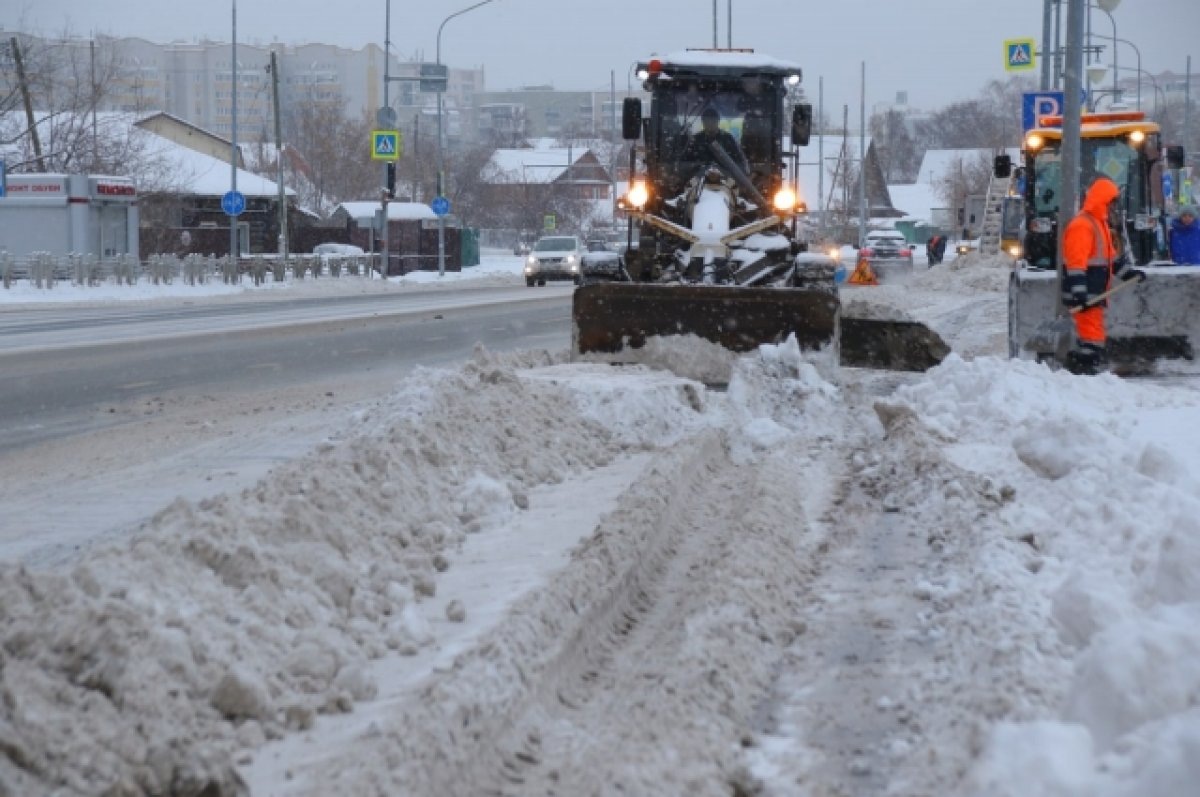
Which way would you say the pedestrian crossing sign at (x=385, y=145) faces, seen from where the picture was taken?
facing the viewer

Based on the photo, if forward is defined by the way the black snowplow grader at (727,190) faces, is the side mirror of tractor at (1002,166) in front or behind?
behind

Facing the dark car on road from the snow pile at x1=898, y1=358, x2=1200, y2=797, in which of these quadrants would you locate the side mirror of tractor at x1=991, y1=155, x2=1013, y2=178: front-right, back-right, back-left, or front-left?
front-right

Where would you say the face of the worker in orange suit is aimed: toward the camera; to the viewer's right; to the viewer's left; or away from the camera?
to the viewer's right

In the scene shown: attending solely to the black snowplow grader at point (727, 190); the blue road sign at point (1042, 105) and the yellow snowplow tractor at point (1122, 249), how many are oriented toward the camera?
3

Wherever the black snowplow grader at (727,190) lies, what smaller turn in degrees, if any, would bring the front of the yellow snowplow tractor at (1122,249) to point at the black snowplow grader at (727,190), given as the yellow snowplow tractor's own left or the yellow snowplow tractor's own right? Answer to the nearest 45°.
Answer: approximately 45° to the yellow snowplow tractor's own right

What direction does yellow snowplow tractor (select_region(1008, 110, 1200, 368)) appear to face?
toward the camera

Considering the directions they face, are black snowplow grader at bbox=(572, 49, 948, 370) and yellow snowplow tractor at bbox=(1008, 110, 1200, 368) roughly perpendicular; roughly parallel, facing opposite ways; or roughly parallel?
roughly parallel

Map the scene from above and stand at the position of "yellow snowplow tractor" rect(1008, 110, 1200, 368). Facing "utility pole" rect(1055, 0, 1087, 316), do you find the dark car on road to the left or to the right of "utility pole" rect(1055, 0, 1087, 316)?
right

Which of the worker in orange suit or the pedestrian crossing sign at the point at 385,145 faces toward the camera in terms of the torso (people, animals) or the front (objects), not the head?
the pedestrian crossing sign

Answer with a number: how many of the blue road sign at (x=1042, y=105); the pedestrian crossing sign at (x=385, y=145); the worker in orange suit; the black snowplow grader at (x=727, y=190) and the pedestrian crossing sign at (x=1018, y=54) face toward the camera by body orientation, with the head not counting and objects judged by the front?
4

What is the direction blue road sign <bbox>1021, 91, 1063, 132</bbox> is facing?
toward the camera
